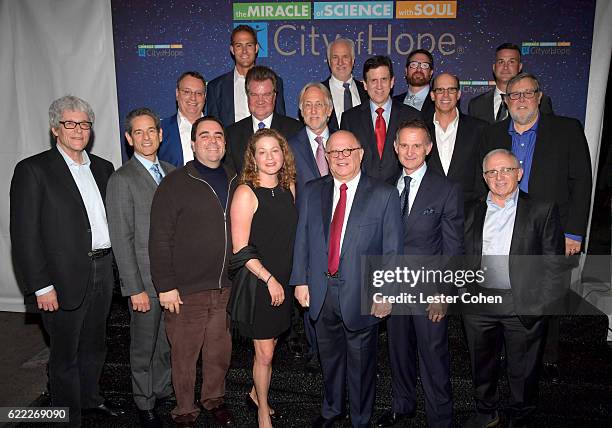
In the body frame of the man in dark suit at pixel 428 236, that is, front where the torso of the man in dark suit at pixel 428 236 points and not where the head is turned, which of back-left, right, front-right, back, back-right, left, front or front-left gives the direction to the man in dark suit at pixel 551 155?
back

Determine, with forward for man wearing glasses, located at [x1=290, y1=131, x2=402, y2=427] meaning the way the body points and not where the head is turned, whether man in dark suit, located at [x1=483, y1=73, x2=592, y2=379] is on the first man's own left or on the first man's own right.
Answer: on the first man's own left

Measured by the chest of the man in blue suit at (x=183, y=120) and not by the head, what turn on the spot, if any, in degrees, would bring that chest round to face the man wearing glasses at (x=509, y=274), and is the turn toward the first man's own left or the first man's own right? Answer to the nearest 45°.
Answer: approximately 45° to the first man's own left

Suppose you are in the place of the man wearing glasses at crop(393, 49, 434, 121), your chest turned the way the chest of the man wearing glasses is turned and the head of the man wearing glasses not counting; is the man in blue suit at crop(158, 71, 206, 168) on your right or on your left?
on your right

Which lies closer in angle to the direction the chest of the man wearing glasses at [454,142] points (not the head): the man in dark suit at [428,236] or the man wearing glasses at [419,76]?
the man in dark suit

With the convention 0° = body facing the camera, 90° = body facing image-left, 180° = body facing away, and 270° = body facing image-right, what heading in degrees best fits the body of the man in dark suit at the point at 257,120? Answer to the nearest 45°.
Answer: approximately 0°

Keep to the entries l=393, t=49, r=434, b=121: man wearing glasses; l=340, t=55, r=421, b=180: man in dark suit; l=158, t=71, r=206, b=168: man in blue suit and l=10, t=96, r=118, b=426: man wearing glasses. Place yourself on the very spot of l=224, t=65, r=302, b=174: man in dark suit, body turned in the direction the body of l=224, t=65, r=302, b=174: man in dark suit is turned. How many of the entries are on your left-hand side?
2

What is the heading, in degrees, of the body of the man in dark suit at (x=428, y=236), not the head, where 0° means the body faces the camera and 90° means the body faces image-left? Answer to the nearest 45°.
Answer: approximately 45°

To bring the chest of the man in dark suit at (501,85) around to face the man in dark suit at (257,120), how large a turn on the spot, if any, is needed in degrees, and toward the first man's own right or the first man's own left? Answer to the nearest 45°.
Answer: approximately 45° to the first man's own right

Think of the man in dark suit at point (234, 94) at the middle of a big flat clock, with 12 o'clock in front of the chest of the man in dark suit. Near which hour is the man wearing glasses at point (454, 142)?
The man wearing glasses is roughly at 10 o'clock from the man in dark suit.
